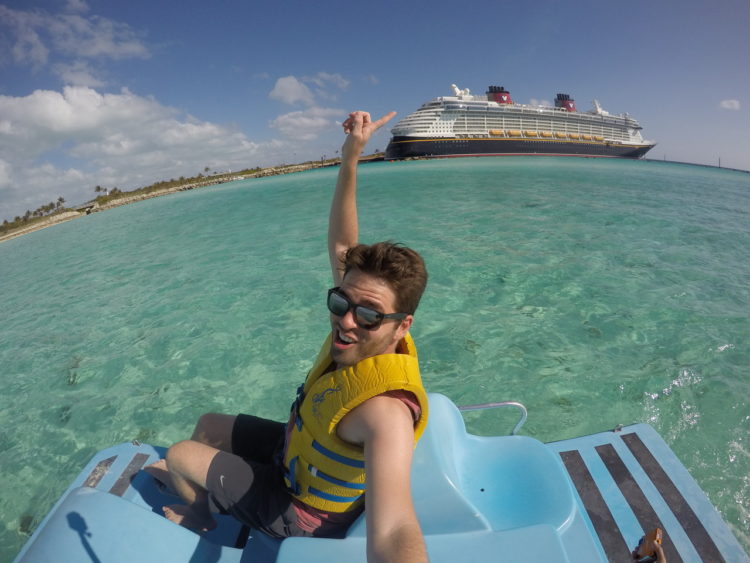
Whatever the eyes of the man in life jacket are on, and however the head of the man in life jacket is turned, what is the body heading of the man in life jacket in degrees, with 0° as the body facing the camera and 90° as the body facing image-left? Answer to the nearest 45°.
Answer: approximately 45°

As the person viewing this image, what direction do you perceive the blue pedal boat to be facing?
facing to the left of the viewer
